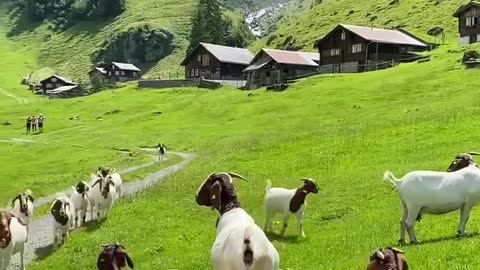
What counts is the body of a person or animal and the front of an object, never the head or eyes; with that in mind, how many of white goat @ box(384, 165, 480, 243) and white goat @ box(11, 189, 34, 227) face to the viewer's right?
1

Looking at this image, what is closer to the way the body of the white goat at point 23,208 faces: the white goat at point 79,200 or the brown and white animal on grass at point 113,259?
the brown and white animal on grass

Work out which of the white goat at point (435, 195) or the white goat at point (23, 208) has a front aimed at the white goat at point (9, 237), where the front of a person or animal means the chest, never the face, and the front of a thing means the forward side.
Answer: the white goat at point (23, 208)

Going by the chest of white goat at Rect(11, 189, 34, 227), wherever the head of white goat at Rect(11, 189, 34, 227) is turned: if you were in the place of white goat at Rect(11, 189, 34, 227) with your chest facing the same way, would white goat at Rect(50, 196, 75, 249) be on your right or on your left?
on your left

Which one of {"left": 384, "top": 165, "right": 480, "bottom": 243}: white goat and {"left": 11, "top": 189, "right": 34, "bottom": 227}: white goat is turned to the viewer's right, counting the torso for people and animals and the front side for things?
{"left": 384, "top": 165, "right": 480, "bottom": 243}: white goat

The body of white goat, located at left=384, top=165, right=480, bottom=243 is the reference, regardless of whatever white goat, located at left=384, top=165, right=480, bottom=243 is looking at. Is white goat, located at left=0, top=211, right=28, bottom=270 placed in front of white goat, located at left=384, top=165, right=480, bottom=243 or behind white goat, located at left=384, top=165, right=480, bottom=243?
behind

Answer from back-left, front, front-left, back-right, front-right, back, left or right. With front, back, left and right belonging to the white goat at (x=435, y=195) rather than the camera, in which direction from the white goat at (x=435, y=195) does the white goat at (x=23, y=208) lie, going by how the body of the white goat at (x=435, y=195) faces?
back

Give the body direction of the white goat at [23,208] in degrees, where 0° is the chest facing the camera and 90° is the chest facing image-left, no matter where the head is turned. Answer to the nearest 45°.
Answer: approximately 0°

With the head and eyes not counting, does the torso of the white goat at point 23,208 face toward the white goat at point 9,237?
yes

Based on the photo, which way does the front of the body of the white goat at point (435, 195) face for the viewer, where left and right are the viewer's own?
facing to the right of the viewer
